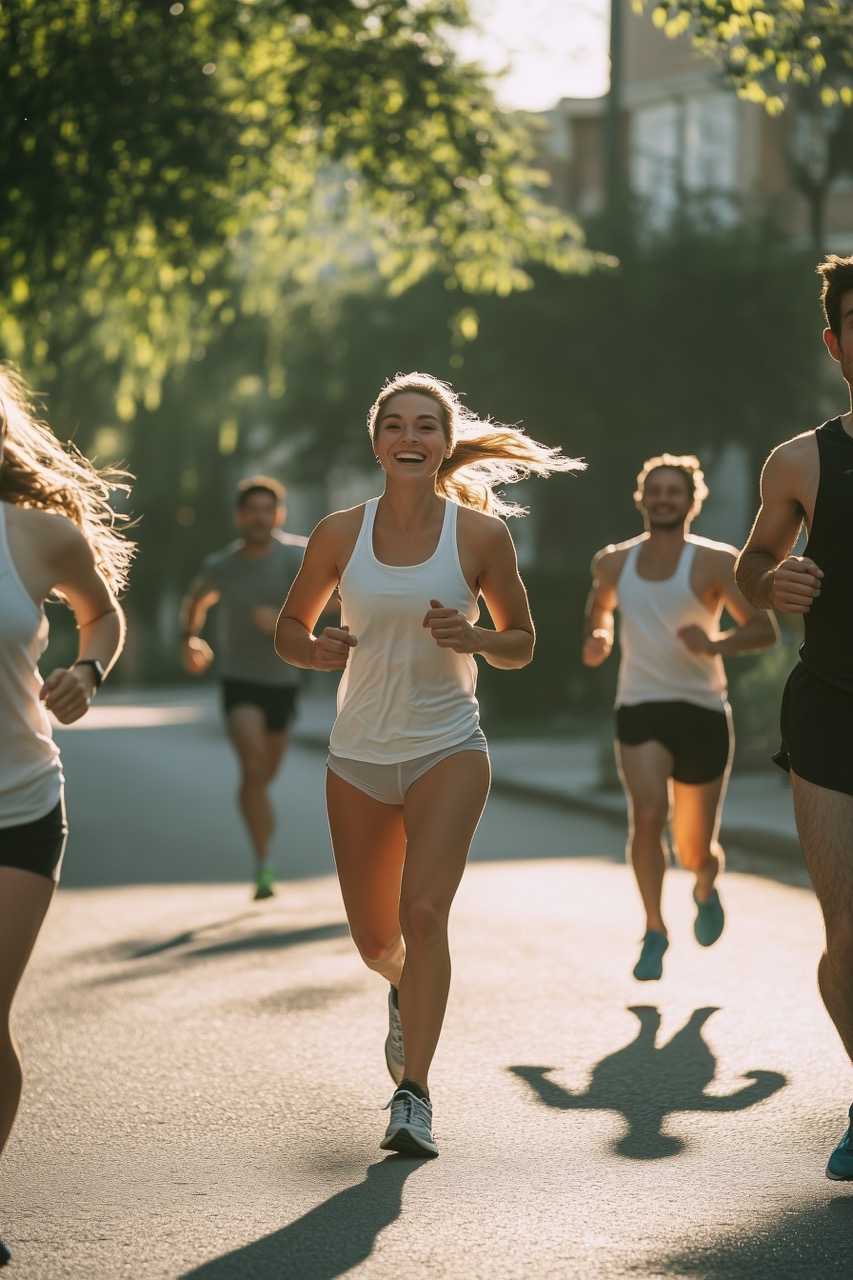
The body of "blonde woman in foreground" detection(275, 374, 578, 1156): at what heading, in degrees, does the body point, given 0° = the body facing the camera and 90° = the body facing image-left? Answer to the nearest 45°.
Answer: approximately 0°

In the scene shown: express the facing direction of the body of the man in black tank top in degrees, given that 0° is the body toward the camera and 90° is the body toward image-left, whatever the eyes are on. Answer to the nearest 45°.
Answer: approximately 0°

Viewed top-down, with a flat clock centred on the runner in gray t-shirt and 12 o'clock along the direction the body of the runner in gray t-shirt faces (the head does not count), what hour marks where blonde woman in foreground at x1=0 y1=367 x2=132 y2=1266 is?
The blonde woman in foreground is roughly at 12 o'clock from the runner in gray t-shirt.

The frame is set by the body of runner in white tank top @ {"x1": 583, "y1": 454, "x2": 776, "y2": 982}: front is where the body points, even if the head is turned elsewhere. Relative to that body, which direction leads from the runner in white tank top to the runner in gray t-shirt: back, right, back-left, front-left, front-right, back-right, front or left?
back-right
